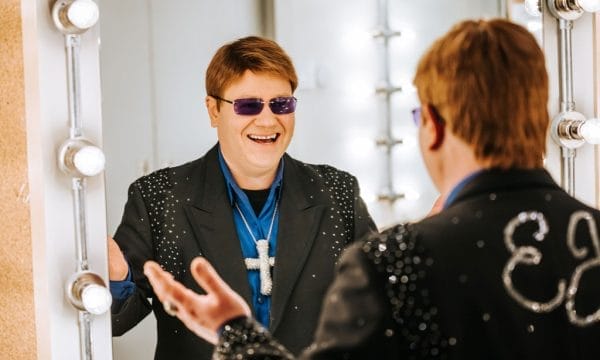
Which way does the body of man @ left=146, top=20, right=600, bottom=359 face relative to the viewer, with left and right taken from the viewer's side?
facing away from the viewer and to the left of the viewer

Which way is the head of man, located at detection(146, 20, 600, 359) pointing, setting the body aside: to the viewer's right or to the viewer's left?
to the viewer's left

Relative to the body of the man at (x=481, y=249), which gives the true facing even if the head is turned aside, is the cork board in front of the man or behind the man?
in front

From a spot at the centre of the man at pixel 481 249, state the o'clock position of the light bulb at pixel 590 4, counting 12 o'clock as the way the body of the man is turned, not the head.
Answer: The light bulb is roughly at 2 o'clock from the man.
